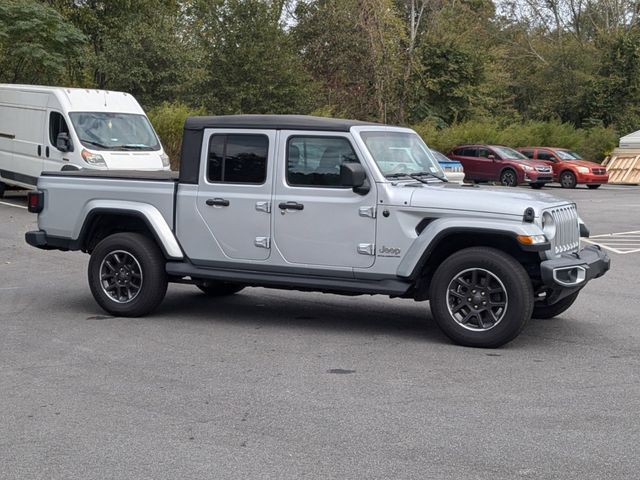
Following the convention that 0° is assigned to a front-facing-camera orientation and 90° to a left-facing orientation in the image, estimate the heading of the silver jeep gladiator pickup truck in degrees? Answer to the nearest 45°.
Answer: approximately 315°

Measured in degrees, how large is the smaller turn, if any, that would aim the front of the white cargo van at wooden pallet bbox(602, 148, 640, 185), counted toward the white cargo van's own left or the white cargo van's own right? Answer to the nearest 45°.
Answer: approximately 90° to the white cargo van's own left

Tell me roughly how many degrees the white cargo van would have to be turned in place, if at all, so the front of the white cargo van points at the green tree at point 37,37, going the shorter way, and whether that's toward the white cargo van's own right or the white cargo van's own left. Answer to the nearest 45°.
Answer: approximately 135° to the white cargo van's own left

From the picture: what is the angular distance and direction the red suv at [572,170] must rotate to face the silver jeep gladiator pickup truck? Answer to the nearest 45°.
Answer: approximately 45° to its right

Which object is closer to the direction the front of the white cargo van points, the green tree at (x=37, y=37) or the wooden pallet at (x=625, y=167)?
the wooden pallet

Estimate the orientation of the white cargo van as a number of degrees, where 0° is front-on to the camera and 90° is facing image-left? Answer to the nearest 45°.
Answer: approximately 315°

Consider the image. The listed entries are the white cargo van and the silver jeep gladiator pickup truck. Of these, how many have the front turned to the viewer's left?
0

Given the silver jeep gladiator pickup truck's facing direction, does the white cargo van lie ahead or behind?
behind

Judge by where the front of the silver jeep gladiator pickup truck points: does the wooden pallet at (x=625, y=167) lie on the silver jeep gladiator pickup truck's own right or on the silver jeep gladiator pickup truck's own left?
on the silver jeep gladiator pickup truck's own left

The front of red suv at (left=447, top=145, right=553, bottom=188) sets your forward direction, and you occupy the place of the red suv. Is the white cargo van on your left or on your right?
on your right

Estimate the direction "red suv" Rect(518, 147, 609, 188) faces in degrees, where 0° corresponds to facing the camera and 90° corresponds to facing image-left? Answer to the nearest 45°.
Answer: approximately 315°

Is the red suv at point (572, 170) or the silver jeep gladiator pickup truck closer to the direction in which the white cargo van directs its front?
the silver jeep gladiator pickup truck

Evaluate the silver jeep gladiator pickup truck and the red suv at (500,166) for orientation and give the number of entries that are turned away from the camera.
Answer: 0
